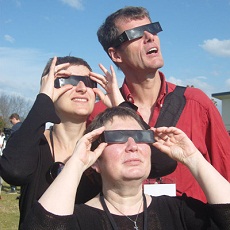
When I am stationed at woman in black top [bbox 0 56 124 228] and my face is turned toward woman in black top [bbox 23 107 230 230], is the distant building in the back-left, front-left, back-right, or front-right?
back-left

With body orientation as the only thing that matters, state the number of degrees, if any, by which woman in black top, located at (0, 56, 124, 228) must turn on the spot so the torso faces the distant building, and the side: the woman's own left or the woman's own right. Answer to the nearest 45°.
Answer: approximately 90° to the woman's own left

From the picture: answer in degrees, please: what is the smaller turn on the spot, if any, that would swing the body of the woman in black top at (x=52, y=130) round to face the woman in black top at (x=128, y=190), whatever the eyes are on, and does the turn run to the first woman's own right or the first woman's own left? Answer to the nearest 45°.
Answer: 0° — they already face them

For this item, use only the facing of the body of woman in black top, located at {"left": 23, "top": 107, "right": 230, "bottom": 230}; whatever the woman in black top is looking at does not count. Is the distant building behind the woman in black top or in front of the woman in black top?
behind

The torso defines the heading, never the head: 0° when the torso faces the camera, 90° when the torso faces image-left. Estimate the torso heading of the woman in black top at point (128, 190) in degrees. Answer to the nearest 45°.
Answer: approximately 0°

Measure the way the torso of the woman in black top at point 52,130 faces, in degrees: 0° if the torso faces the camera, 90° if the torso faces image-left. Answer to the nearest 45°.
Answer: approximately 315°

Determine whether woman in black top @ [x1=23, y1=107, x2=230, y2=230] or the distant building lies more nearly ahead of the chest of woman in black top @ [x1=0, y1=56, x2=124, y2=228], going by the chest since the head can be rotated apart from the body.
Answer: the woman in black top
